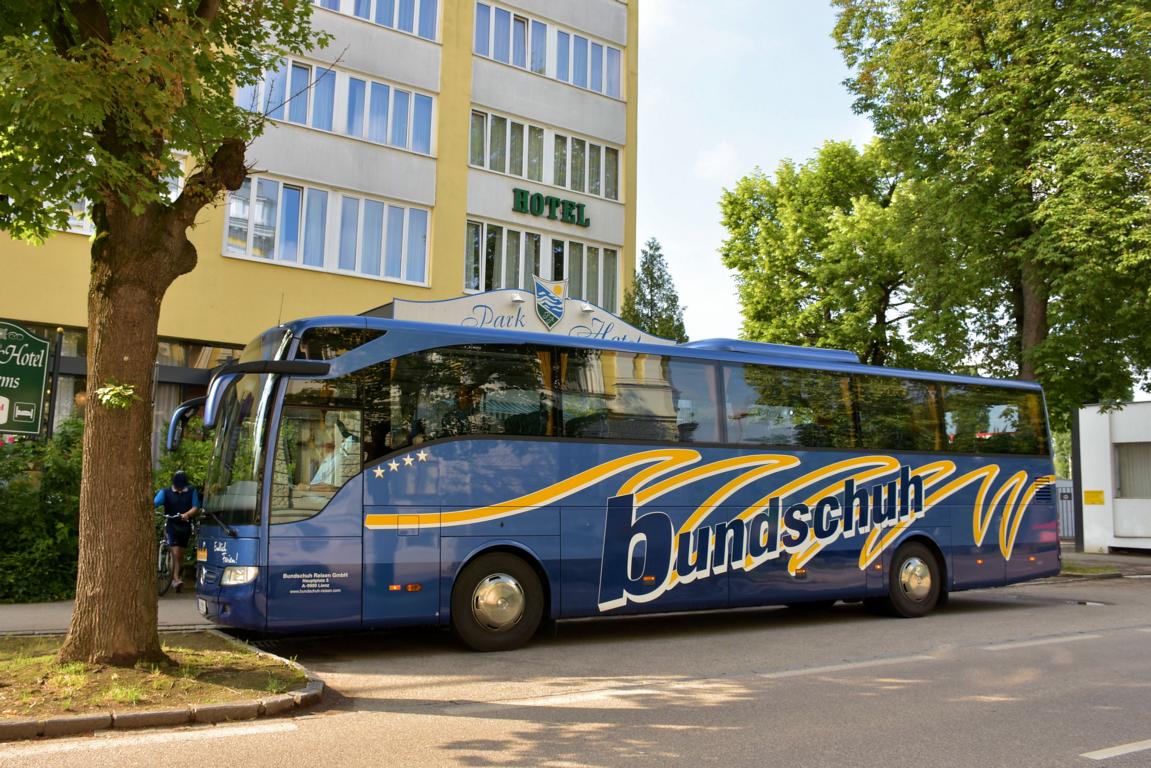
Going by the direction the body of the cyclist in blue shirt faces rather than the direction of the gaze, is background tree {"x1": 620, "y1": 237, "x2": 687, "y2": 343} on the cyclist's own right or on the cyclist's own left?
on the cyclist's own left

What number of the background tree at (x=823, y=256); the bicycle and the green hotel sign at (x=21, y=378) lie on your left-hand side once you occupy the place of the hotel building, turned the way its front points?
1

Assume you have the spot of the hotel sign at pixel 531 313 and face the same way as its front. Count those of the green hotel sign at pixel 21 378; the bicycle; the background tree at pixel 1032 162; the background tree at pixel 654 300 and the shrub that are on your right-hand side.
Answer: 3

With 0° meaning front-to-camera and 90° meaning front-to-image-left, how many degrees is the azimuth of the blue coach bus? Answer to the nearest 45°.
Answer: approximately 45°

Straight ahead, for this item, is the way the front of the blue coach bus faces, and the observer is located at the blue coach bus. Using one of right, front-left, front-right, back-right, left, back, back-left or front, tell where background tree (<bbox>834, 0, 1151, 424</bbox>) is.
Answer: back

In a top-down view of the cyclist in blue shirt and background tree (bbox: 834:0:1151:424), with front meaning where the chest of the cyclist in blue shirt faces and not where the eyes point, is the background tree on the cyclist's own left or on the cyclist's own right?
on the cyclist's own left

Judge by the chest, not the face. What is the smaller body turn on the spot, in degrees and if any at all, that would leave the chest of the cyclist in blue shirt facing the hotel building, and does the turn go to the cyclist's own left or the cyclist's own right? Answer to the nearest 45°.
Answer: approximately 135° to the cyclist's own left

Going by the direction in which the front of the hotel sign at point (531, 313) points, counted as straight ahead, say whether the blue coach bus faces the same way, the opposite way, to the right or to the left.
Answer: to the right

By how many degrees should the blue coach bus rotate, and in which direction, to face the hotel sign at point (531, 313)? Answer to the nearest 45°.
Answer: approximately 135° to its right

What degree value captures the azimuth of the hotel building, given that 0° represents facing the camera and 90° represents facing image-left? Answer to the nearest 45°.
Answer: approximately 315°

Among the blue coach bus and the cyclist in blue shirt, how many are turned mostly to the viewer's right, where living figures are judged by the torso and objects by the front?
0

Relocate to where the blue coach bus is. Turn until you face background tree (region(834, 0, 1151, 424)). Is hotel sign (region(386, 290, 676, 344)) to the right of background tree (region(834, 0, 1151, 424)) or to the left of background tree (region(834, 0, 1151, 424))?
left

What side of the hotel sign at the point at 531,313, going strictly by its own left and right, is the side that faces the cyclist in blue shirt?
right
